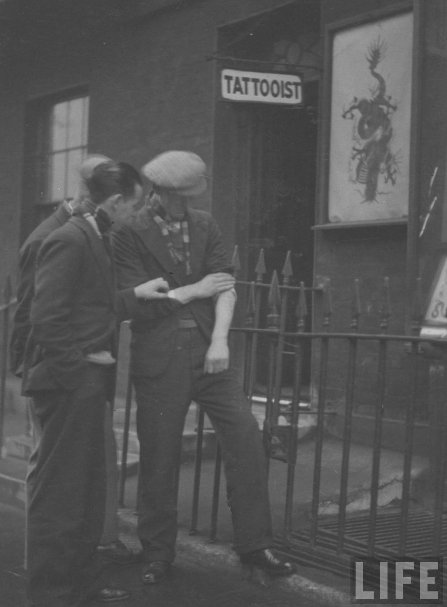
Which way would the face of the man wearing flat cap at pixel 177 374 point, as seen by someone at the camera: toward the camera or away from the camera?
toward the camera

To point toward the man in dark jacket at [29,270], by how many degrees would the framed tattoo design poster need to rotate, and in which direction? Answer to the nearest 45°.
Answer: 0° — it already faces them

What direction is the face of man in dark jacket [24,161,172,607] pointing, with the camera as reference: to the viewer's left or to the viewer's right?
to the viewer's right

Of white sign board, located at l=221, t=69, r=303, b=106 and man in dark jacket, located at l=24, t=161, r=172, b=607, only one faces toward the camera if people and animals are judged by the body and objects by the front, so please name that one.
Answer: the white sign board

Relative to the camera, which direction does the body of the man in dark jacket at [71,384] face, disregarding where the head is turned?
to the viewer's right

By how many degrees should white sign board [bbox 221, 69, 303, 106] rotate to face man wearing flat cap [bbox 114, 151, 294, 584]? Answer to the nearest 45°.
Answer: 0° — it already faces them

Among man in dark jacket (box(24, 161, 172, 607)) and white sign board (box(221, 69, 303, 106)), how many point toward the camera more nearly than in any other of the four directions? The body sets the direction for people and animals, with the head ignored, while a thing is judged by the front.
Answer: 1

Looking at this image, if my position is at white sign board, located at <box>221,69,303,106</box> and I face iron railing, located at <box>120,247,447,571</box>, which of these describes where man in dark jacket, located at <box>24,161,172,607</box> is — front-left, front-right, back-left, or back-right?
front-right

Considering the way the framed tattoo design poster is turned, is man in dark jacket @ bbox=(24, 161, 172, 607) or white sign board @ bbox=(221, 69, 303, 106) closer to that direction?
the man in dark jacket

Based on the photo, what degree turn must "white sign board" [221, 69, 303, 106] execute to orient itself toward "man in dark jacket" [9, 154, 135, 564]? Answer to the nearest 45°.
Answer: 0° — it already faces them

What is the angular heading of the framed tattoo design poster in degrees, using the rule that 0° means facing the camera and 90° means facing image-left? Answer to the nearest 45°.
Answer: approximately 45°

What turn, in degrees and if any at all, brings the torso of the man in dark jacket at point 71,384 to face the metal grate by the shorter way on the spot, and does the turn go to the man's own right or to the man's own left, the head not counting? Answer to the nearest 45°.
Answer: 0° — they already face it

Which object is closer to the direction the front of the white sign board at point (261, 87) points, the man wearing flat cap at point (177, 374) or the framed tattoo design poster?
the man wearing flat cap

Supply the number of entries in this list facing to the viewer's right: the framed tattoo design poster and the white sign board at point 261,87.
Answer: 0

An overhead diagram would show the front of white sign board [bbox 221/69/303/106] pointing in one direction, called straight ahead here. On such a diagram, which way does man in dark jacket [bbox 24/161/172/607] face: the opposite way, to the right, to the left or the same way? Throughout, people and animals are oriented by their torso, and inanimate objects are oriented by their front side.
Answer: to the left

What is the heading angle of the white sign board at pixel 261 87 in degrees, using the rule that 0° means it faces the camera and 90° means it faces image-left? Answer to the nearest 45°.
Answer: approximately 0°

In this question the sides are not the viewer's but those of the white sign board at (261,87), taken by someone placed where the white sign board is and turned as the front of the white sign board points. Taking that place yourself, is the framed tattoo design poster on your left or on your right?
on your left
